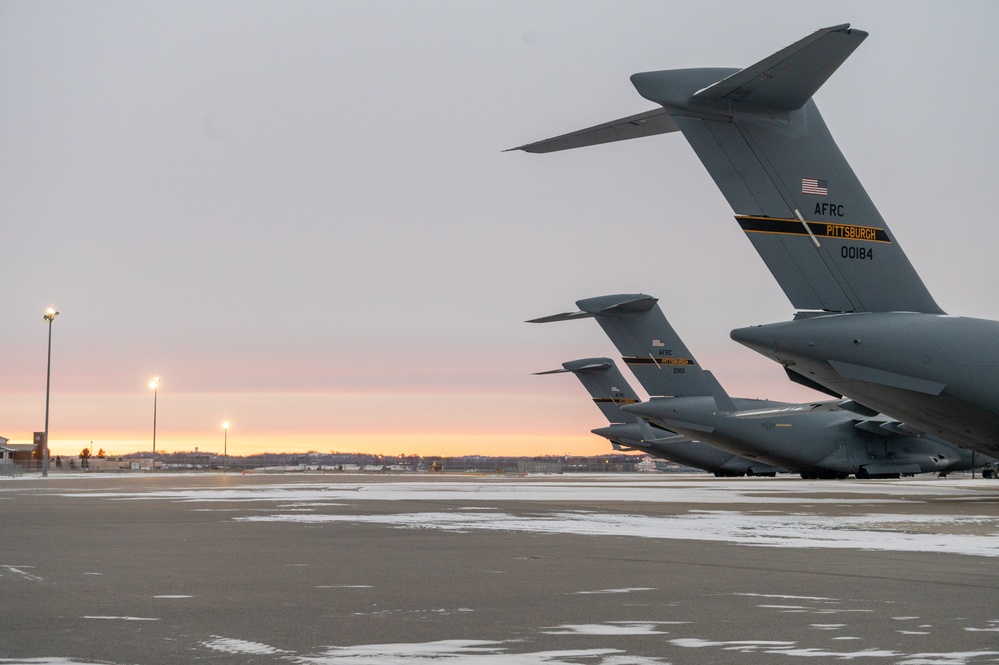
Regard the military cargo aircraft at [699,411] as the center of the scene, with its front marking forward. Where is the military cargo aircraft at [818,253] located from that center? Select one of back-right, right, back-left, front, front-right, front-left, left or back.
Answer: back-right

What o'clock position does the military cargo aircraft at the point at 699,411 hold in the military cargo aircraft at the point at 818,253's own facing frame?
the military cargo aircraft at the point at 699,411 is roughly at 10 o'clock from the military cargo aircraft at the point at 818,253.

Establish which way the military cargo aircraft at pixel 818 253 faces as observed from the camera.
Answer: facing away from the viewer and to the right of the viewer

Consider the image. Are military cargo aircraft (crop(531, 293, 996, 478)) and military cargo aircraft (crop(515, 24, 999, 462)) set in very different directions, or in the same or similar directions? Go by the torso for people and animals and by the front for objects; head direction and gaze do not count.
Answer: same or similar directions

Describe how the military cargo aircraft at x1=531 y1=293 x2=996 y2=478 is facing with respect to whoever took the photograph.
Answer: facing away from the viewer and to the right of the viewer

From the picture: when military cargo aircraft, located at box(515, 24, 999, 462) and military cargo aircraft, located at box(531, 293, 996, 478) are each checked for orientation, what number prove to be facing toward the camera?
0
